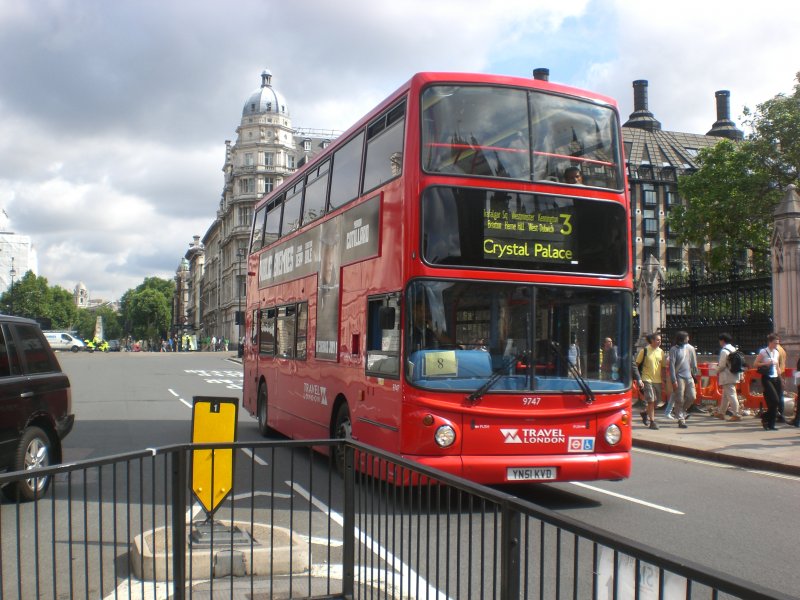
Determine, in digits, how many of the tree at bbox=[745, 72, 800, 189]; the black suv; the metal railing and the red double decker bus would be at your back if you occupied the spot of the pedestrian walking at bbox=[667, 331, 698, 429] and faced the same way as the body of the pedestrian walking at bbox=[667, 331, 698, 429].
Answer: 1

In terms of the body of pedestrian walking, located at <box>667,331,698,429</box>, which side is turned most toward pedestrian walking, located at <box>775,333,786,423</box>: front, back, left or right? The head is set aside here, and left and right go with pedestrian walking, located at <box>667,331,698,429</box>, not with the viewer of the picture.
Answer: left

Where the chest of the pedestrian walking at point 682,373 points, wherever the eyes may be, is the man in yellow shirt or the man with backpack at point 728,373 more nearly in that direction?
the man in yellow shirt

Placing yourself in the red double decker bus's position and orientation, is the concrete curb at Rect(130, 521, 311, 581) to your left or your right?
on your right

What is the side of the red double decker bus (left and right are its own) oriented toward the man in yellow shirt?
left

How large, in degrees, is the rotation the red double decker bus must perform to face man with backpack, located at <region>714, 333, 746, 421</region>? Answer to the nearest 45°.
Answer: approximately 90° to its left

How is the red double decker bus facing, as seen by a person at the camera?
facing the viewer and to the right of the viewer

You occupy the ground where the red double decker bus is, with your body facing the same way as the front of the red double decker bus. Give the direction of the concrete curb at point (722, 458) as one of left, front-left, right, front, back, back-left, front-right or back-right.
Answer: left

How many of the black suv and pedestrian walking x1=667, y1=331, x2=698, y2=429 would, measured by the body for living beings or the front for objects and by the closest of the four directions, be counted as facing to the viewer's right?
0

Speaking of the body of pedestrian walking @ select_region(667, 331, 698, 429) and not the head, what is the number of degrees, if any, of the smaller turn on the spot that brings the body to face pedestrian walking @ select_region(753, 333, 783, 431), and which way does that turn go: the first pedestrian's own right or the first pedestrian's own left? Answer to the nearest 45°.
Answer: approximately 45° to the first pedestrian's own left
